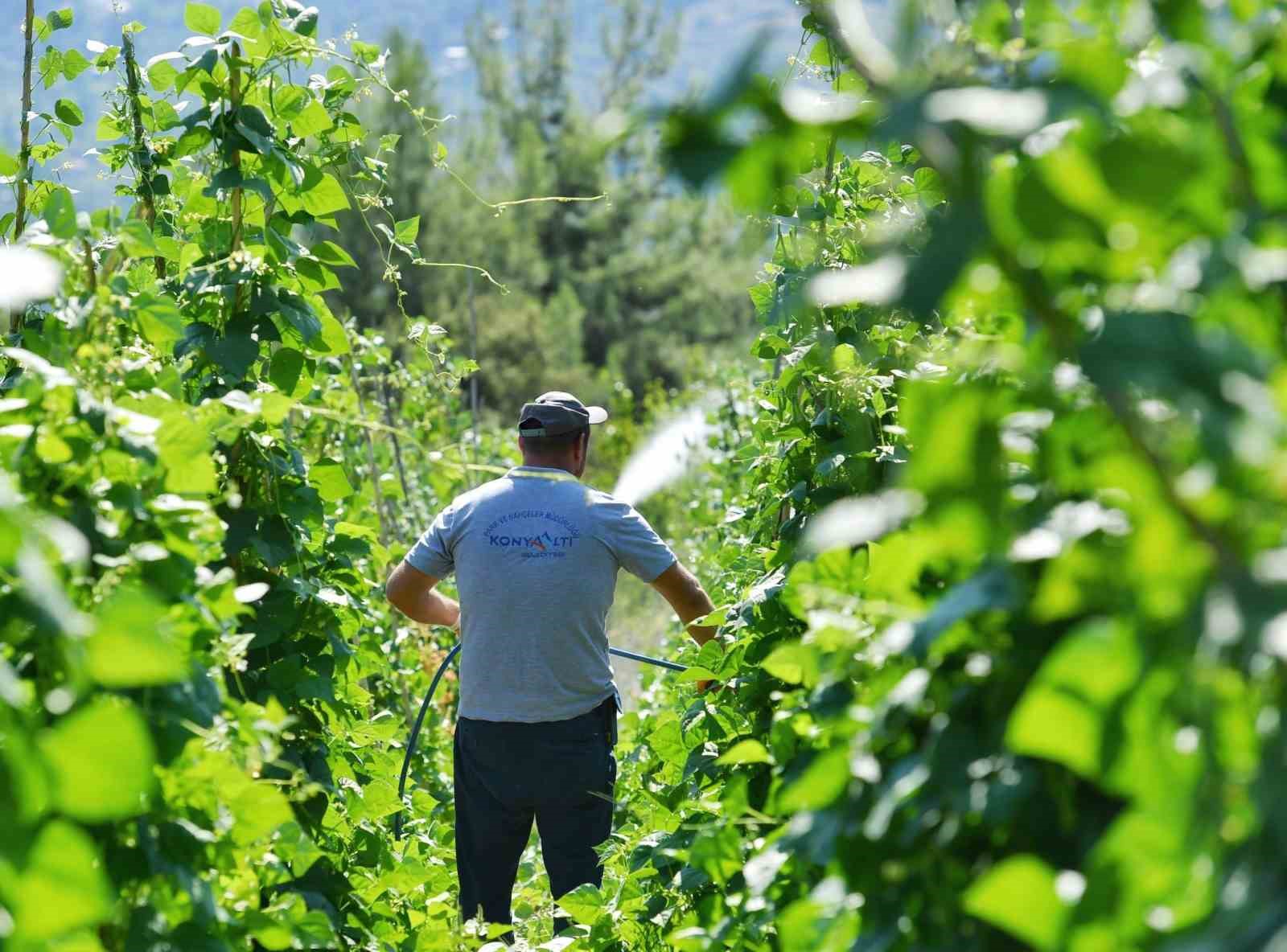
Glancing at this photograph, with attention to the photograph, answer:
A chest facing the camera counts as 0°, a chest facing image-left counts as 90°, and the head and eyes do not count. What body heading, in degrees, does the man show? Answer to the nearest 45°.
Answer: approximately 180°

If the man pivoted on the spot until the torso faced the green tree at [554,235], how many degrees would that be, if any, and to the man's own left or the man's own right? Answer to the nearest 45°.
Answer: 0° — they already face it

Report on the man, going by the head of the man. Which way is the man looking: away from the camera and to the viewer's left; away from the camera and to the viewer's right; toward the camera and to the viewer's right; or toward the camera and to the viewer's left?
away from the camera and to the viewer's right
